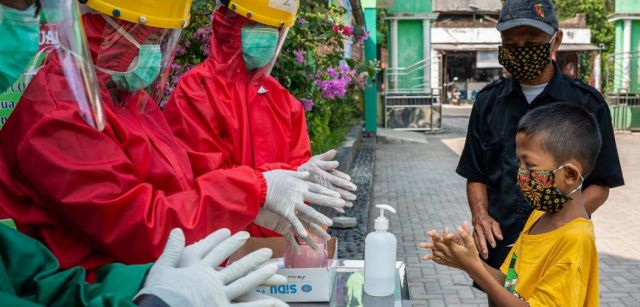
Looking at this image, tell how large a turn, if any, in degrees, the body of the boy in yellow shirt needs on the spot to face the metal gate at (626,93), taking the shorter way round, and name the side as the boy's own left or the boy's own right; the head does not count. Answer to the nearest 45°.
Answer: approximately 90° to the boy's own right

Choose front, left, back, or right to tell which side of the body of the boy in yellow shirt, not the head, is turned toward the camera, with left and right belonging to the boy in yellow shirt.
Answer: left

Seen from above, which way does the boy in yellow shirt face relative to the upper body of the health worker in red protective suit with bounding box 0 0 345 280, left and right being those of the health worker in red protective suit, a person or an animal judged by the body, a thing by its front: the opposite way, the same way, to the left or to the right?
the opposite way

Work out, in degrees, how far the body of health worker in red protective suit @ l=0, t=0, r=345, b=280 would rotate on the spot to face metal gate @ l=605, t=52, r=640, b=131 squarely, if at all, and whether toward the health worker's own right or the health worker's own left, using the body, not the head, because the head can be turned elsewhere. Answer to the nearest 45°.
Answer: approximately 90° to the health worker's own left

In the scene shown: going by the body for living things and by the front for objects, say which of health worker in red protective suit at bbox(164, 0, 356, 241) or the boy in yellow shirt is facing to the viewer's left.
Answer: the boy in yellow shirt

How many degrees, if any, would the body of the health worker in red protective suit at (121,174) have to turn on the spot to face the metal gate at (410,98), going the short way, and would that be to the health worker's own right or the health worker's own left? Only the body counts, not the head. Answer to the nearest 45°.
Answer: approximately 90° to the health worker's own left

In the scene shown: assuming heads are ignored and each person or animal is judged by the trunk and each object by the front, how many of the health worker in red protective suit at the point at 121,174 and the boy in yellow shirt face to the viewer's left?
1

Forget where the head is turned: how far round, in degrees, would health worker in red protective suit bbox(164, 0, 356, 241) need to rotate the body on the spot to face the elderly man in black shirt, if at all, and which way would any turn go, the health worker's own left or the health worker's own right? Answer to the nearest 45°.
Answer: approximately 45° to the health worker's own left

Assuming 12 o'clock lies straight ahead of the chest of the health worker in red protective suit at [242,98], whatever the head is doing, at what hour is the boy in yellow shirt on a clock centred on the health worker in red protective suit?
The boy in yellow shirt is roughly at 12 o'clock from the health worker in red protective suit.

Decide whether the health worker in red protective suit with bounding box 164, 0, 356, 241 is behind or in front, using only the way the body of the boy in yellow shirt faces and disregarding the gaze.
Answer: in front

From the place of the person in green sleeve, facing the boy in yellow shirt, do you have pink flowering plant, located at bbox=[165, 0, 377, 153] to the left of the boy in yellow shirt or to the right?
left

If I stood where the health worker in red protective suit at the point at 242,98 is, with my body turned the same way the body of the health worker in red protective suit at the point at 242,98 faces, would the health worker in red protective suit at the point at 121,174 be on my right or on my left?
on my right

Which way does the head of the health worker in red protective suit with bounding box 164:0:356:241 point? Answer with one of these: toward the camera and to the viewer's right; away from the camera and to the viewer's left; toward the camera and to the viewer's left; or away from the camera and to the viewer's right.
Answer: toward the camera and to the viewer's right

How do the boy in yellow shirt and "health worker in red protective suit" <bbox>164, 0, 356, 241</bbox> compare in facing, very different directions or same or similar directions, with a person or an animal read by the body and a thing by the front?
very different directions
